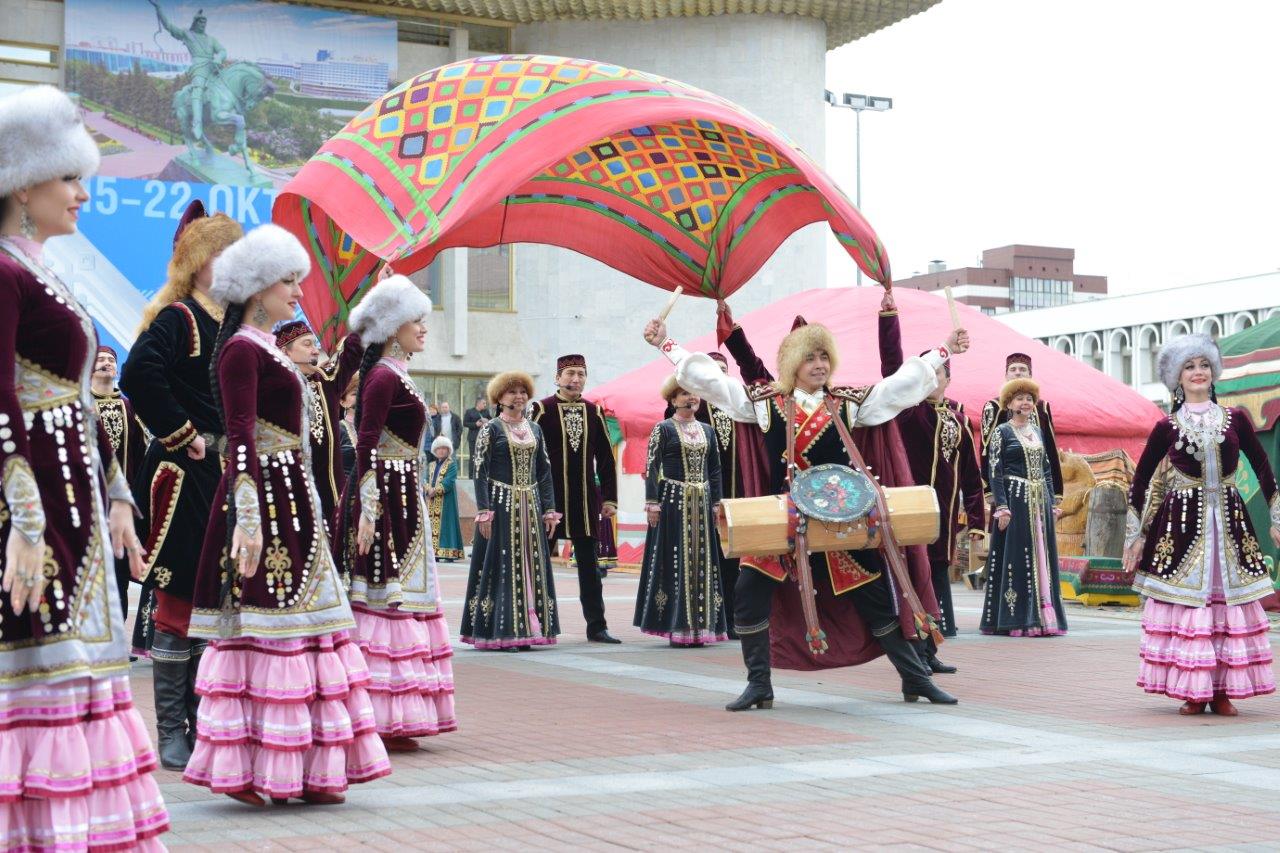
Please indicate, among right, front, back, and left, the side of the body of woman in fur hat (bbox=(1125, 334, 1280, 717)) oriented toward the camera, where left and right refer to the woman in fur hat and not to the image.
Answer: front

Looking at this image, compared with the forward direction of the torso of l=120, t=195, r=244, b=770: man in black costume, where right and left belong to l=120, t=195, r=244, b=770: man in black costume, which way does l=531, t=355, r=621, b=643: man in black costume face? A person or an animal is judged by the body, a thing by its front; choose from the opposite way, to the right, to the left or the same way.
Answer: to the right

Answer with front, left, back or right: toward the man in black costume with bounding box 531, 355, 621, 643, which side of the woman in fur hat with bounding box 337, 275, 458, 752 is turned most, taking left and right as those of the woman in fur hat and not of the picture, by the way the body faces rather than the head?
left

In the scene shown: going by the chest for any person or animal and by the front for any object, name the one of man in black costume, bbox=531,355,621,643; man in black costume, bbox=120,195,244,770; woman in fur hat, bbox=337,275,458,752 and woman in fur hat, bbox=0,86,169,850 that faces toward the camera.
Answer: man in black costume, bbox=531,355,621,643

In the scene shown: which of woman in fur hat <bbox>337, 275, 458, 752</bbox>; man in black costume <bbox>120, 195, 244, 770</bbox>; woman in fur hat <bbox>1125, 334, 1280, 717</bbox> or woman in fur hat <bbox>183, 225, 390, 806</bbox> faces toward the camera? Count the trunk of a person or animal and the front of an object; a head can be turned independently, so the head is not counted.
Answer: woman in fur hat <bbox>1125, 334, 1280, 717</bbox>

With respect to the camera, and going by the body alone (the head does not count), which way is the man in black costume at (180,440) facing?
to the viewer's right

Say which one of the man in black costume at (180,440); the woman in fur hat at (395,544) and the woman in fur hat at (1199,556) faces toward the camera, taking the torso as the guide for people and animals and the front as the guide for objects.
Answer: the woman in fur hat at (1199,556)

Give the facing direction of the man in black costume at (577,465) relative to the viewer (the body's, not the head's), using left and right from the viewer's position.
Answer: facing the viewer

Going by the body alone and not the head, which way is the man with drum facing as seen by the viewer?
toward the camera

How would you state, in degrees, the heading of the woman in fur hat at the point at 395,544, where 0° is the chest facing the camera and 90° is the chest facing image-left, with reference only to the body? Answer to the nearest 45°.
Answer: approximately 270°
